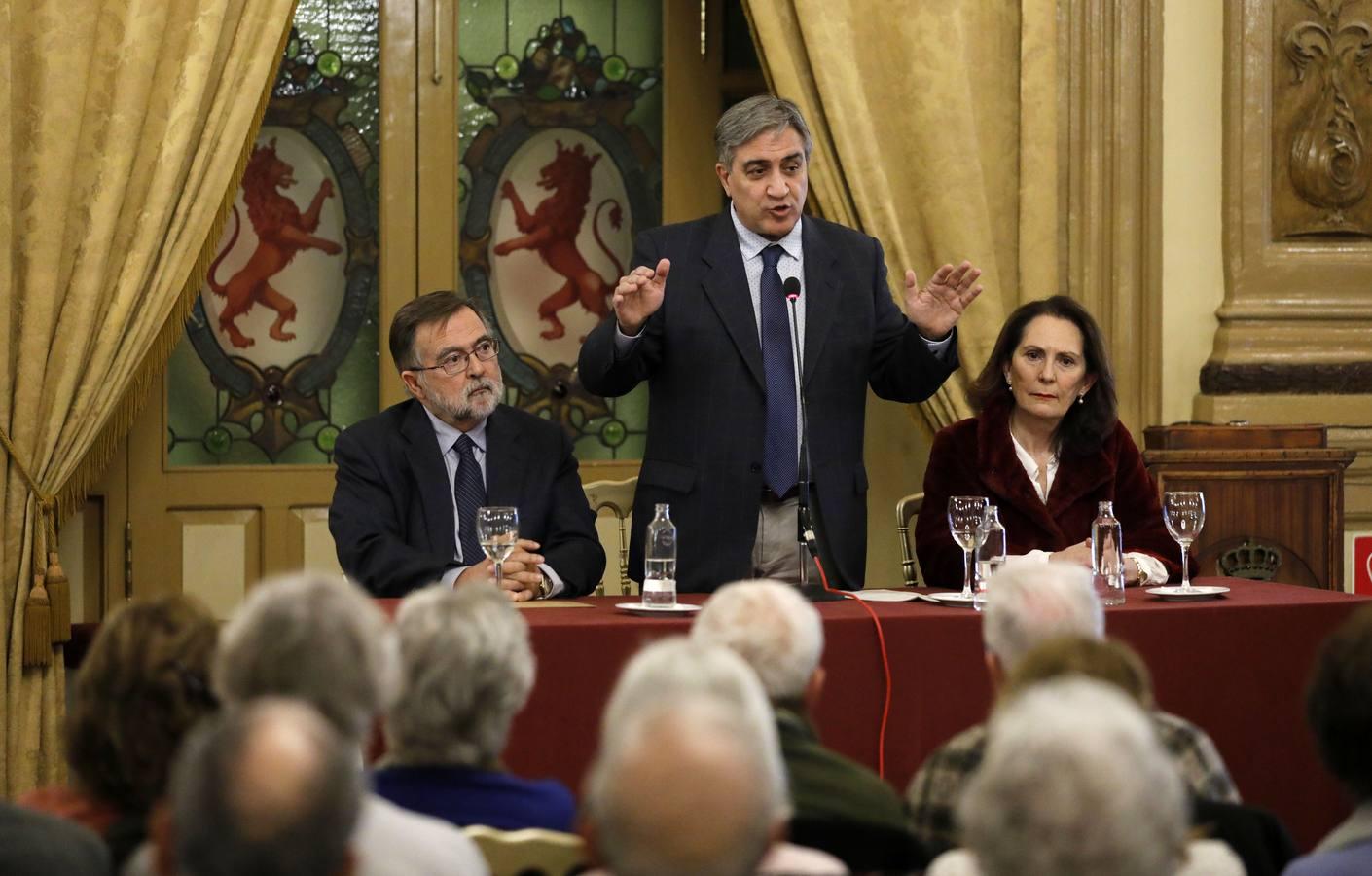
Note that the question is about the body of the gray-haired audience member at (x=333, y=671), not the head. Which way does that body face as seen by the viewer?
away from the camera

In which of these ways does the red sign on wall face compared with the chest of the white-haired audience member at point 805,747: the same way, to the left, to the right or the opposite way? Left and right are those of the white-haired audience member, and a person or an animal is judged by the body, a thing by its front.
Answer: the opposite way

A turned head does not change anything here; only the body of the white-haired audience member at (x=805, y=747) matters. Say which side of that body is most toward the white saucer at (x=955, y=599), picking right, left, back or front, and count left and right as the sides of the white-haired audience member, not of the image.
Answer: front

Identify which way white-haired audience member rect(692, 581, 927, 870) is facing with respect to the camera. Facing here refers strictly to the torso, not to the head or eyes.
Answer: away from the camera

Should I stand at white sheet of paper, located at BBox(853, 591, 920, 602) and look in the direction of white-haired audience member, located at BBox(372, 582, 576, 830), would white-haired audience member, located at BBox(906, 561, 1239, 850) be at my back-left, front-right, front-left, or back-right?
front-left

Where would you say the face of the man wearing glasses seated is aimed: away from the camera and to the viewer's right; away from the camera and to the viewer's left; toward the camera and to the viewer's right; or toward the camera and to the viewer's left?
toward the camera and to the viewer's right

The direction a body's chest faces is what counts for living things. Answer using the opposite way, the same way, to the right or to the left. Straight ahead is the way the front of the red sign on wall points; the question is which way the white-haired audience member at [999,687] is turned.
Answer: the opposite way

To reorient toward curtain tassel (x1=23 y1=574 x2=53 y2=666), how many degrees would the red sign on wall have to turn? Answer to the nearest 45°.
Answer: approximately 45° to its right

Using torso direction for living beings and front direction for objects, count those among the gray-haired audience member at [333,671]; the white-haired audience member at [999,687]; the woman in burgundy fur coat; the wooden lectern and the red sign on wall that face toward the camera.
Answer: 3

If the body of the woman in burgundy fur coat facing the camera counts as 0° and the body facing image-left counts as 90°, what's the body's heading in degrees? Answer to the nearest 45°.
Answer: approximately 0°

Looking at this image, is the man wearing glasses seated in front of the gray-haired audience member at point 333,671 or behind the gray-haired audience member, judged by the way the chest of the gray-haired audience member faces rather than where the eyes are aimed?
in front

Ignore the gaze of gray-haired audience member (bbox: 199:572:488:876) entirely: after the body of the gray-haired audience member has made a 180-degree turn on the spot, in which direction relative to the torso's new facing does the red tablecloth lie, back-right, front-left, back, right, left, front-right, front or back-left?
back-left

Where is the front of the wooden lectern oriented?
toward the camera

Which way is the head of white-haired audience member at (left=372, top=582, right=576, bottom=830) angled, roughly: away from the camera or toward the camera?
away from the camera

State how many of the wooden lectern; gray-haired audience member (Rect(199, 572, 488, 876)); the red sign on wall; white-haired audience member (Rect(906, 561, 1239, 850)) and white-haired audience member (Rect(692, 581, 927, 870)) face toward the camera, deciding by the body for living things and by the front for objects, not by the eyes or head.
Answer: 2

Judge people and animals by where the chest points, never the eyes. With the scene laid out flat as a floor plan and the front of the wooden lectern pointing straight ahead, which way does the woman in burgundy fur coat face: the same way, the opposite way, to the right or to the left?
the same way

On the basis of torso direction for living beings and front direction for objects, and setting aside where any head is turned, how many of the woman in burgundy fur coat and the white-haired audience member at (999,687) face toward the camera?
1

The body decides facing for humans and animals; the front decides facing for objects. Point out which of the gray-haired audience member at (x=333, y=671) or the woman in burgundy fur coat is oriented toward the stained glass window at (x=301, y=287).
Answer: the gray-haired audience member

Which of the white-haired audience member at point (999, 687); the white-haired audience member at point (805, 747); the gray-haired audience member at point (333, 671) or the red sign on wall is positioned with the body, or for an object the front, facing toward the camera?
the red sign on wall

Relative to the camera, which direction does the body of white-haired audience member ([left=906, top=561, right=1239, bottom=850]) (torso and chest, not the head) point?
away from the camera

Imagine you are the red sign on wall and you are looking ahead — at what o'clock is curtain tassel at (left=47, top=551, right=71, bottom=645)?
The curtain tassel is roughly at 2 o'clock from the red sign on wall.
